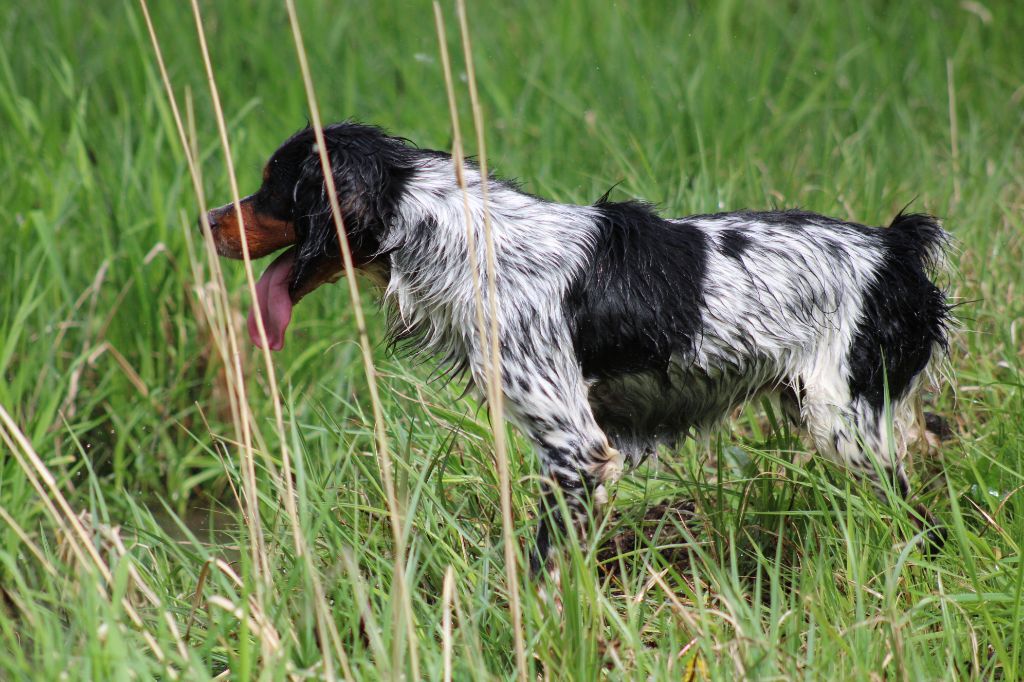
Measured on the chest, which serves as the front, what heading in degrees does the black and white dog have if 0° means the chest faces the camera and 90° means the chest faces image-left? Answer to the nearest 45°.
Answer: approximately 90°
